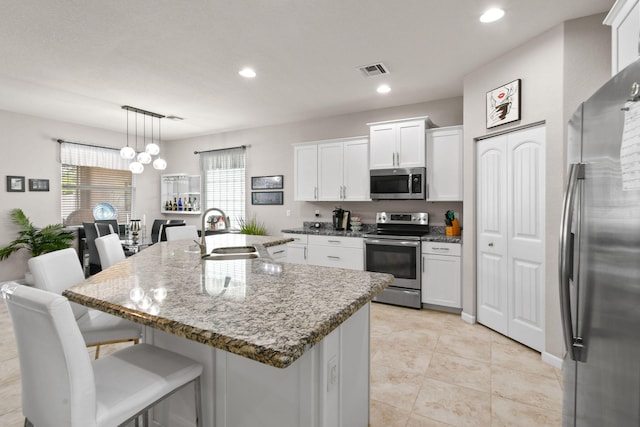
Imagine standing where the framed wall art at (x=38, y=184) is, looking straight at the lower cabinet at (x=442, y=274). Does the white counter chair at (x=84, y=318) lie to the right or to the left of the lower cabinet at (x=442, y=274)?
right

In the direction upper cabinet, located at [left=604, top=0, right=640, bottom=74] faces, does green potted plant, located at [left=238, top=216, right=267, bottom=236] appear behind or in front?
in front

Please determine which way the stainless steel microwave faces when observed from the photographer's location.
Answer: facing the viewer

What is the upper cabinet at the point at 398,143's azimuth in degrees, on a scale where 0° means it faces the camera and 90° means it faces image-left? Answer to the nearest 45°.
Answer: approximately 0°

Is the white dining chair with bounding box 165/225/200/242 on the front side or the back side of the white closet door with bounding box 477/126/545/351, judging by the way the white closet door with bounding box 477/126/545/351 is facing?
on the front side

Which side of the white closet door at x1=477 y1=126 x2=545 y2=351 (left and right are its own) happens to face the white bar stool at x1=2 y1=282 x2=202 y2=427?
front

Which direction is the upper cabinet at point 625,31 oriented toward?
to the viewer's left

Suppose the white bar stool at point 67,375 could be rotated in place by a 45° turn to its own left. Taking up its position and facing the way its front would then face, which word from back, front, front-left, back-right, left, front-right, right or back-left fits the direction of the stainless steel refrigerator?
back-right

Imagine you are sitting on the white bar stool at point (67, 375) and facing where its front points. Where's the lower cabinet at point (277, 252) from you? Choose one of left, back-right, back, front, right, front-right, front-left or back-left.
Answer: front

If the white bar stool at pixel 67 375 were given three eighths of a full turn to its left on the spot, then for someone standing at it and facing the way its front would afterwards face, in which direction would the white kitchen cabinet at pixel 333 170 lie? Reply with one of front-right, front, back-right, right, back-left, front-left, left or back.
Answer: back-right

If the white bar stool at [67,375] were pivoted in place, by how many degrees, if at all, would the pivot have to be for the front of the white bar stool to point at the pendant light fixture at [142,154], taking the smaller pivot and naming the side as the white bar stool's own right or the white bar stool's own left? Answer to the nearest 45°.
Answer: approximately 45° to the white bar stool's own left

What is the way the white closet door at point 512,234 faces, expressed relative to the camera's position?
facing the viewer and to the left of the viewer
